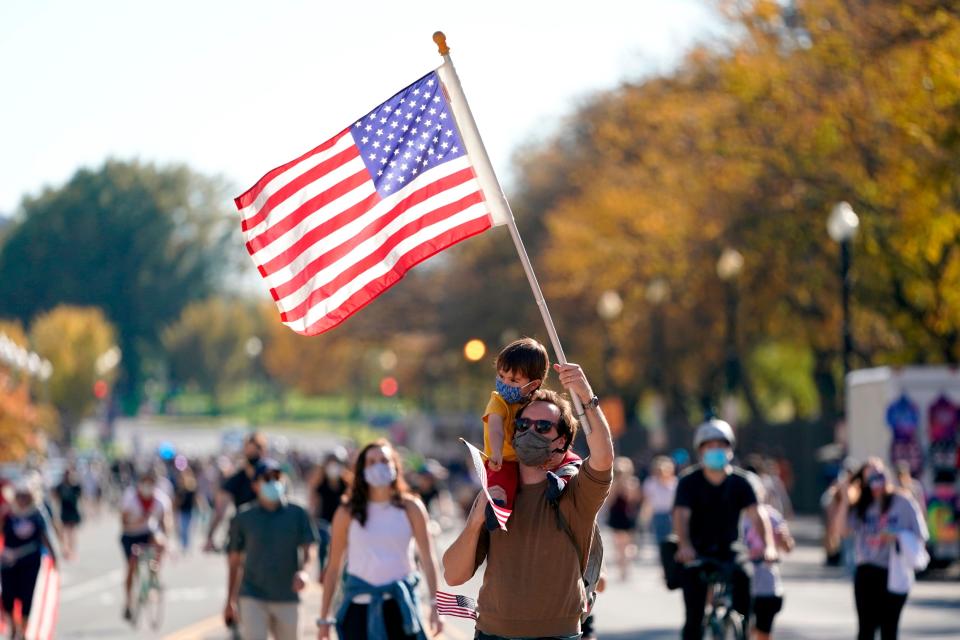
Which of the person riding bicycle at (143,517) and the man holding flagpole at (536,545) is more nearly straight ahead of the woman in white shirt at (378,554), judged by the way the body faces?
the man holding flagpole

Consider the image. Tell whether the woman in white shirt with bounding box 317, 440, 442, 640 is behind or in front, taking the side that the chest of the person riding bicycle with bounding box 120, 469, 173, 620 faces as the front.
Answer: in front

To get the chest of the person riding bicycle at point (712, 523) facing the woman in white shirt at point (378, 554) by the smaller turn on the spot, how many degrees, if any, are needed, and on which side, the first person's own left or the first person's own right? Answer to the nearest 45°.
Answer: approximately 45° to the first person's own right

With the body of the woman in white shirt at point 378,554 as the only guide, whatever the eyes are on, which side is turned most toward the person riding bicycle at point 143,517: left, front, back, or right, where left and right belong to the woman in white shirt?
back

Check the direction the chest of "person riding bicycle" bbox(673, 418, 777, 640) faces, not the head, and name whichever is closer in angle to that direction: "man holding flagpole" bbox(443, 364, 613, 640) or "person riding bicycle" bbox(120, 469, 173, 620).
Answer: the man holding flagpole
